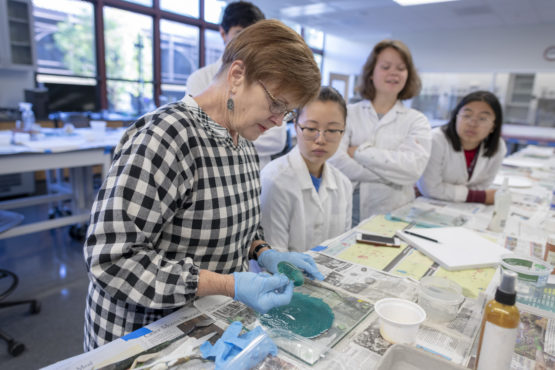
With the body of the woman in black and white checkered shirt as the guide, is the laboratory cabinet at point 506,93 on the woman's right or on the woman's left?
on the woman's left

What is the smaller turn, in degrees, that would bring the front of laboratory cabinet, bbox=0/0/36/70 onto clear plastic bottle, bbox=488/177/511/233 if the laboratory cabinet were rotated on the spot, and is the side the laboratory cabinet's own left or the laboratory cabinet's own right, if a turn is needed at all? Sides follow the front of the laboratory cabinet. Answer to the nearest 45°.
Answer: approximately 45° to the laboratory cabinet's own right

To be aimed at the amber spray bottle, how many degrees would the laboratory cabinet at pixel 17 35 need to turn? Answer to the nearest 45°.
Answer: approximately 45° to its right

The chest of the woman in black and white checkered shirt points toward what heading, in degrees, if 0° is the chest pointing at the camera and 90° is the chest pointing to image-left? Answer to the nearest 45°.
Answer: approximately 315°

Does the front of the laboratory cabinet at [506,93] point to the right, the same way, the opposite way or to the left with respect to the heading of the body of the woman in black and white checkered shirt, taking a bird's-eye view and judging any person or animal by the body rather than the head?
to the right

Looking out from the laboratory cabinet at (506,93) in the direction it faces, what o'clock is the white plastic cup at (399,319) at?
The white plastic cup is roughly at 12 o'clock from the laboratory cabinet.

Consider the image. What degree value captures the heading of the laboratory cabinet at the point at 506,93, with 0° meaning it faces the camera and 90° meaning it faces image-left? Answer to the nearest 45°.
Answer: approximately 0°

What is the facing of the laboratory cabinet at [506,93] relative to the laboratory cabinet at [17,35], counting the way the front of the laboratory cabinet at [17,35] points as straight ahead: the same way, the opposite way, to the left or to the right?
to the right

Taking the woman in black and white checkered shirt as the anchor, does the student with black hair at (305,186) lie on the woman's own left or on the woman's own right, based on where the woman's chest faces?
on the woman's own left
